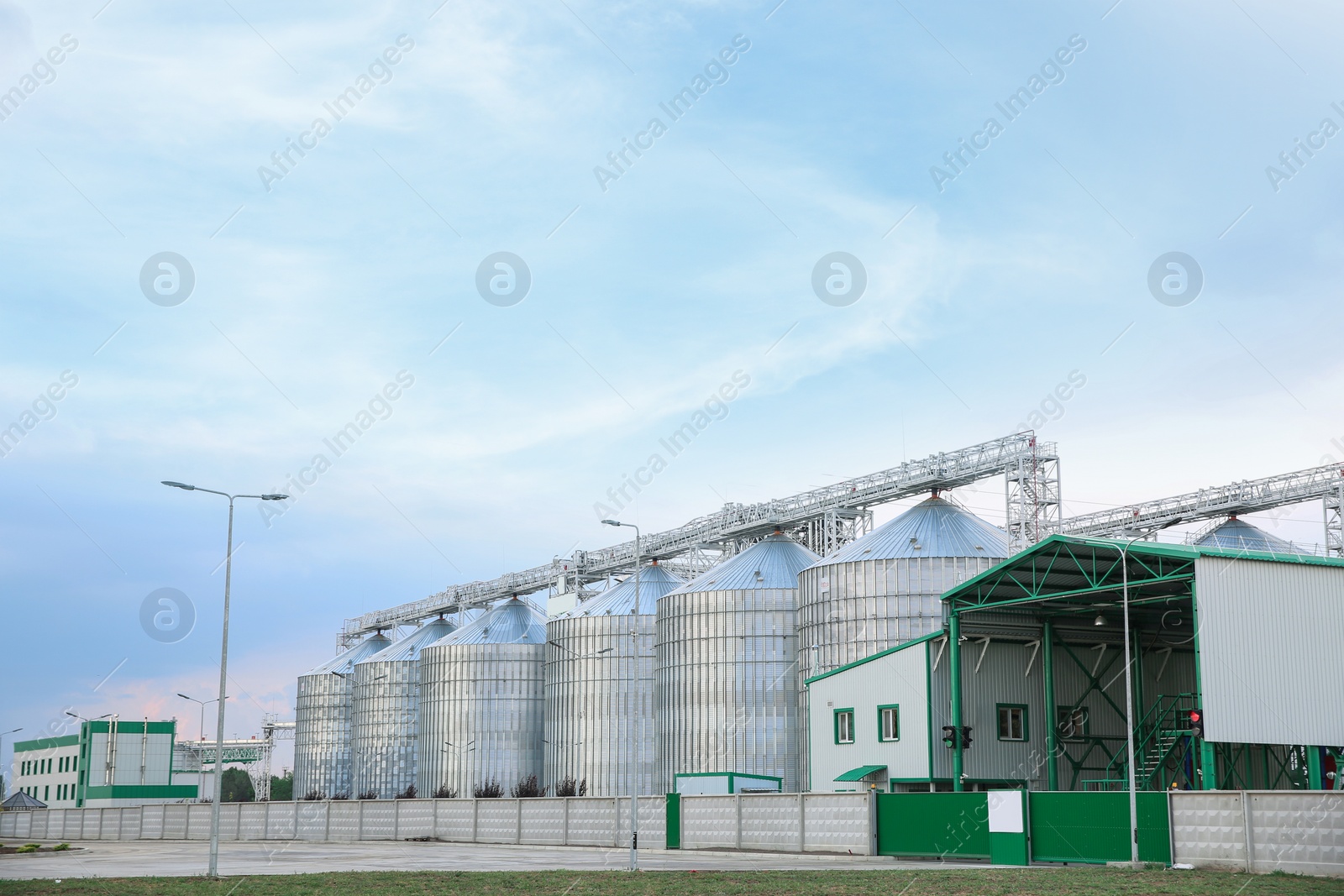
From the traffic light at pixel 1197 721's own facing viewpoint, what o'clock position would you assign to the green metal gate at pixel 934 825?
The green metal gate is roughly at 1 o'clock from the traffic light.

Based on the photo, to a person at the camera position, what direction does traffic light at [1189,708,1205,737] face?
facing the viewer and to the left of the viewer

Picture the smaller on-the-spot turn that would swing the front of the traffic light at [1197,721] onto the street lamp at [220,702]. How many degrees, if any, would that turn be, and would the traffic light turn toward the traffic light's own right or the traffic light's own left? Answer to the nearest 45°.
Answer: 0° — it already faces it

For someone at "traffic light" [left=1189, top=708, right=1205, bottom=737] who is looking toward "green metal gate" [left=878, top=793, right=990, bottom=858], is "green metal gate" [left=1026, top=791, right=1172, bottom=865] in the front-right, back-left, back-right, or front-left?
front-left

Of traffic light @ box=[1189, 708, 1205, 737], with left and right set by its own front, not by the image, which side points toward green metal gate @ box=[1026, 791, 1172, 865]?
front
